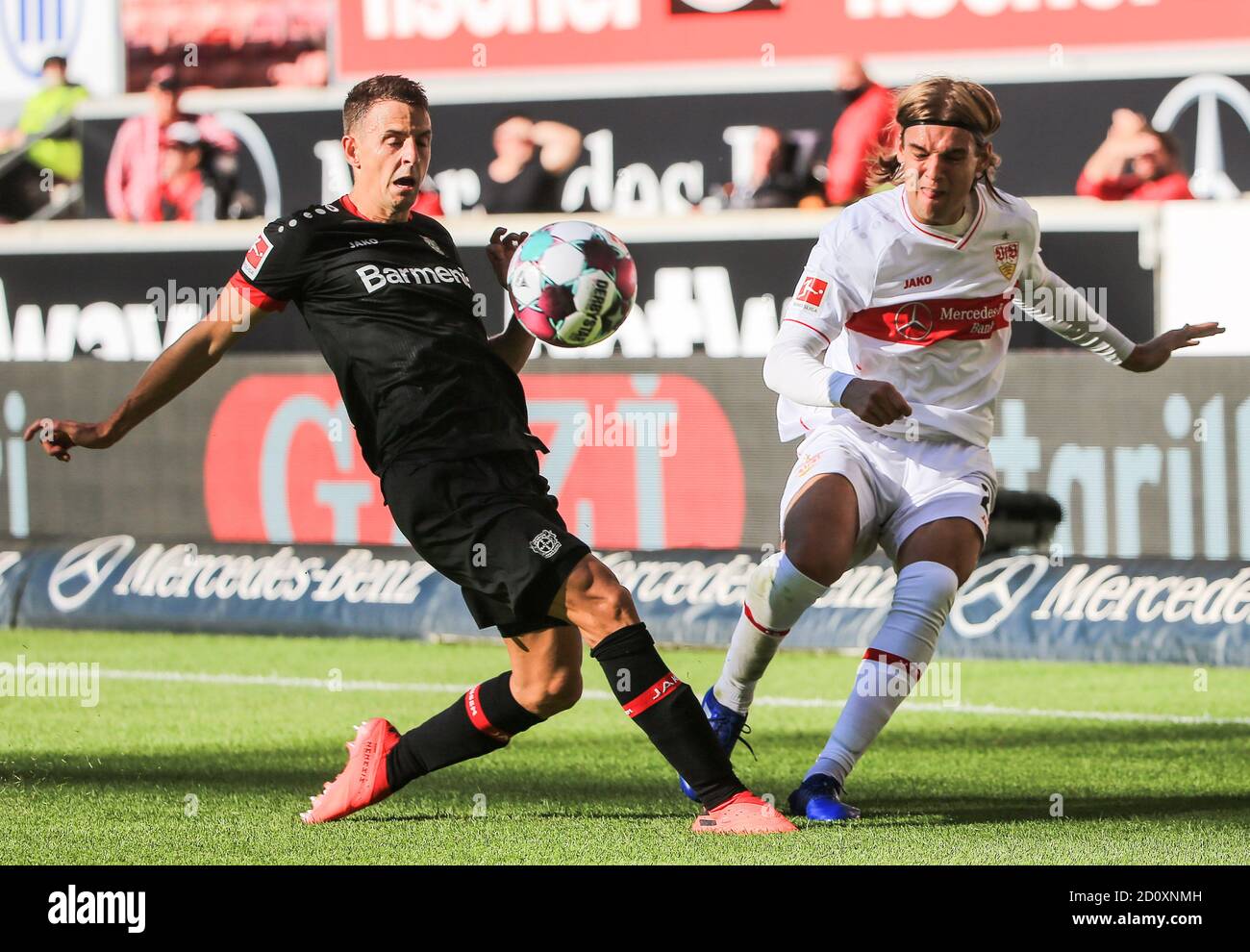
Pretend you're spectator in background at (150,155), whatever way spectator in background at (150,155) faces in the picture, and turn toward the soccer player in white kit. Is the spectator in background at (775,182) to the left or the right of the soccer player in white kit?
left

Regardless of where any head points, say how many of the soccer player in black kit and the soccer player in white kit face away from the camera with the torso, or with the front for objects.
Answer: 0

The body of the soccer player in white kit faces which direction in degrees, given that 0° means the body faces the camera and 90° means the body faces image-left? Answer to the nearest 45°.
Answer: approximately 0°

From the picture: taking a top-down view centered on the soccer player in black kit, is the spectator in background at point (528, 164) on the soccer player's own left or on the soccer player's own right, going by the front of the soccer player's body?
on the soccer player's own left

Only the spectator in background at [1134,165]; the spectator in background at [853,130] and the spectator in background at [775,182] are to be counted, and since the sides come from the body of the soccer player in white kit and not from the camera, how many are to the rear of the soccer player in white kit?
3

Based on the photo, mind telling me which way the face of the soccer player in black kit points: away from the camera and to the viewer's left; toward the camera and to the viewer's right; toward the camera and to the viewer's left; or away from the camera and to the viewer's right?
toward the camera and to the viewer's right

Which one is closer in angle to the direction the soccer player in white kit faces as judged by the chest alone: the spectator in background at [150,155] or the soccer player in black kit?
the soccer player in black kit

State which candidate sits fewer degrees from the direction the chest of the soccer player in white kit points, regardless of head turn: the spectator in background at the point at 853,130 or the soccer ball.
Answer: the soccer ball

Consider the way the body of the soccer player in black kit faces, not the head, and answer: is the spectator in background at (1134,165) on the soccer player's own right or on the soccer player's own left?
on the soccer player's own left

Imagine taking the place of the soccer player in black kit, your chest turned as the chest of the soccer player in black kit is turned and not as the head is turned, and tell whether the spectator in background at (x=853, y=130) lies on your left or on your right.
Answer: on your left

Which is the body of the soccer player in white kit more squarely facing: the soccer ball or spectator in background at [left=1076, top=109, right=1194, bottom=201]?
the soccer ball

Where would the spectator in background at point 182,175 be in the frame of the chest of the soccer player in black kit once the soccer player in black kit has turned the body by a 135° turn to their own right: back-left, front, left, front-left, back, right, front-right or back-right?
right

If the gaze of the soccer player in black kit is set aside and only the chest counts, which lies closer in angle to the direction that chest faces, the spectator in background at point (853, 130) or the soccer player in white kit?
the soccer player in white kit
